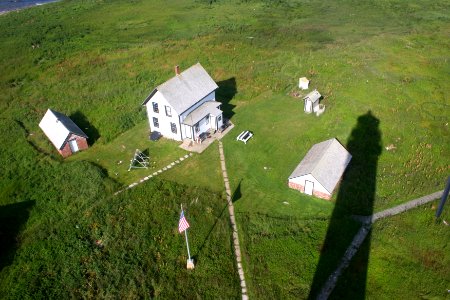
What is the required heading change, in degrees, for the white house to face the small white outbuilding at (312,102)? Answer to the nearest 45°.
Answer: approximately 45° to its left

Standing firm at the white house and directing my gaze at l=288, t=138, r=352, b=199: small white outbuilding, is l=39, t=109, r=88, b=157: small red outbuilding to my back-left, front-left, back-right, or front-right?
back-right

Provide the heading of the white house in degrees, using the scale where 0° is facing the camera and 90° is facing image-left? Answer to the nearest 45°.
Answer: approximately 315°

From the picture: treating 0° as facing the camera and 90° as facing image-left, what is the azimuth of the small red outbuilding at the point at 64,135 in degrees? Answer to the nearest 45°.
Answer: approximately 315°

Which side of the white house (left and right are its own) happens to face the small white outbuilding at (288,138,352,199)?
front

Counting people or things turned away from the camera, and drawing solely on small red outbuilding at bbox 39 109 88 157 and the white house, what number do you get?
0

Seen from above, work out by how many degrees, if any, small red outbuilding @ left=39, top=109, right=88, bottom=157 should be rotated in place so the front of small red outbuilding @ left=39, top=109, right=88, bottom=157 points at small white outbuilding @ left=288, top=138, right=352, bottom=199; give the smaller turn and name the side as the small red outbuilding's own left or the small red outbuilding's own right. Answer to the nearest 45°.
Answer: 0° — it already faces it
